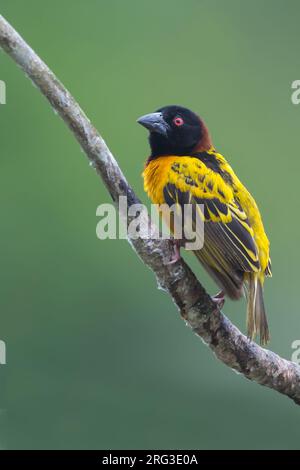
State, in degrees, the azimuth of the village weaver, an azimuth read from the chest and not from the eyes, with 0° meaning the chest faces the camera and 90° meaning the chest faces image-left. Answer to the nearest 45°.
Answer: approximately 90°
